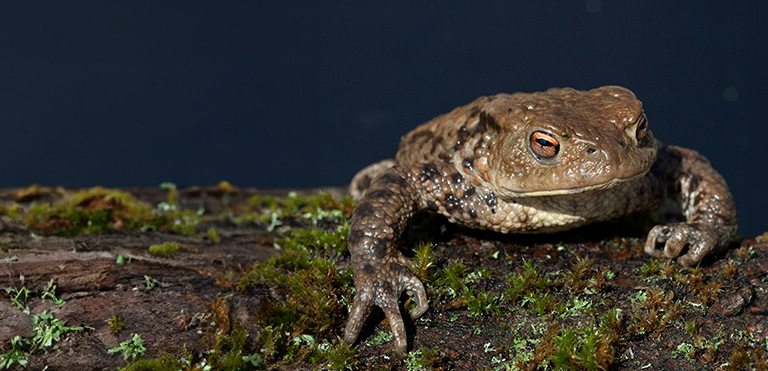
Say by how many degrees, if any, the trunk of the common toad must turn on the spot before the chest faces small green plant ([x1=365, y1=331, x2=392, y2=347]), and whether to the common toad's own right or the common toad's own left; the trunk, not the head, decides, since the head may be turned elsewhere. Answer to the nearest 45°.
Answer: approximately 90° to the common toad's own right

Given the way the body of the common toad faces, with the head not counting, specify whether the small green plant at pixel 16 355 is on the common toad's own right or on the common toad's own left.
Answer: on the common toad's own right

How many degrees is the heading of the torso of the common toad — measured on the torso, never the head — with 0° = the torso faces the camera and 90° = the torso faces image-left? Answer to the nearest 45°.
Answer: approximately 315°

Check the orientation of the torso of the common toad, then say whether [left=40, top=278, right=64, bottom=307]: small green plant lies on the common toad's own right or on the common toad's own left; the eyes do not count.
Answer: on the common toad's own right

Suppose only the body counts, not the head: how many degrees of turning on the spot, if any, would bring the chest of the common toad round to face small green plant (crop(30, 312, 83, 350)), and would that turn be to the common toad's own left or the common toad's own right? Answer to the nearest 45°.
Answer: approximately 90° to the common toad's own right

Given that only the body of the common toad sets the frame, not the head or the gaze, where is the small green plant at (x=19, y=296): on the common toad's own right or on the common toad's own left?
on the common toad's own right
